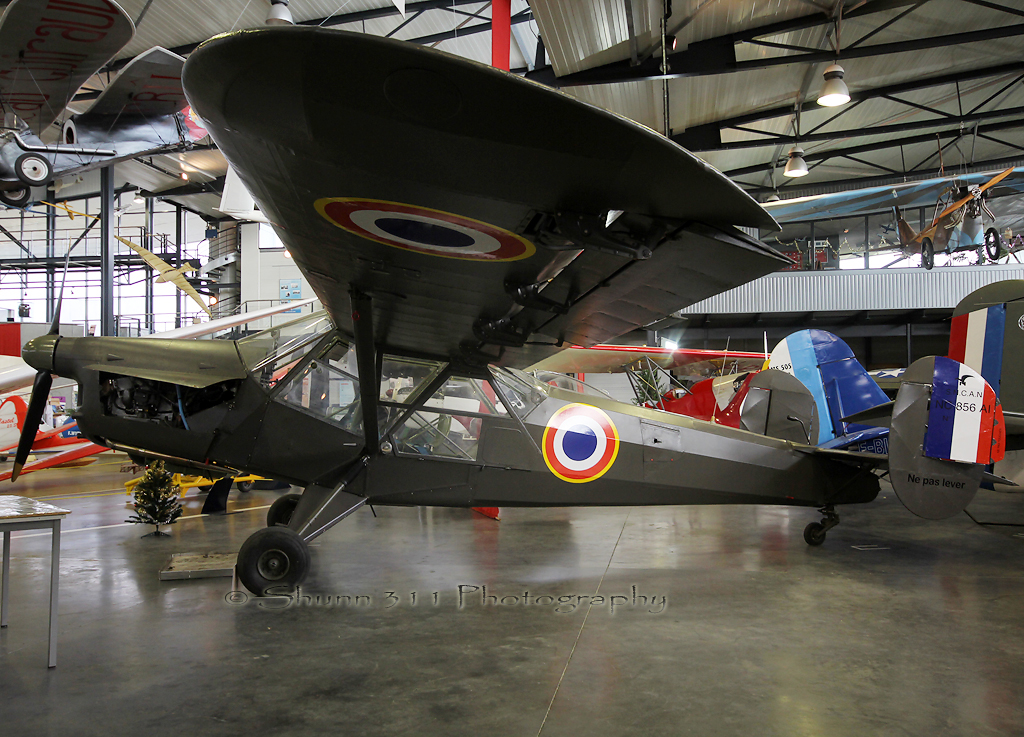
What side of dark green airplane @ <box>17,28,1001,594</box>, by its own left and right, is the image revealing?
left

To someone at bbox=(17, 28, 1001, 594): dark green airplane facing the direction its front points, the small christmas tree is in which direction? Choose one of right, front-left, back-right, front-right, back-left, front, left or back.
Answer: front-right

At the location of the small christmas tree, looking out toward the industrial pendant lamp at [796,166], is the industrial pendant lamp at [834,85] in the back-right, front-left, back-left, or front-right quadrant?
front-right

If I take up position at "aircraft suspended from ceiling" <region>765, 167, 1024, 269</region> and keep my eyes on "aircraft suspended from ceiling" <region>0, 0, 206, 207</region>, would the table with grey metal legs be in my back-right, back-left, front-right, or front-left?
front-left

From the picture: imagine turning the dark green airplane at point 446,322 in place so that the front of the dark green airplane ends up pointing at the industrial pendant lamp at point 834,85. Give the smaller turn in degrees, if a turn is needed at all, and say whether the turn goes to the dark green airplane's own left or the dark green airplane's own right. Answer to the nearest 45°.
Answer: approximately 135° to the dark green airplane's own right

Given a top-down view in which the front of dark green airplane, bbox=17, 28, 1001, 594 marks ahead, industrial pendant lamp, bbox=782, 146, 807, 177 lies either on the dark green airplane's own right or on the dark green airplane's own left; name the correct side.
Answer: on the dark green airplane's own right

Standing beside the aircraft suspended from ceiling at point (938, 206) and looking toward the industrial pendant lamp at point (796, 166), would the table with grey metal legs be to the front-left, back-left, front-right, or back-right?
front-left

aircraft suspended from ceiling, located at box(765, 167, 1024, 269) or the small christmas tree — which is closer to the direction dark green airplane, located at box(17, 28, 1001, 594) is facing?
the small christmas tree

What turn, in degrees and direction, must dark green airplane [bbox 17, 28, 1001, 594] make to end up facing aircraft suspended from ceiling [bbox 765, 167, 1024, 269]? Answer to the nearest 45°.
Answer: approximately 135° to its right

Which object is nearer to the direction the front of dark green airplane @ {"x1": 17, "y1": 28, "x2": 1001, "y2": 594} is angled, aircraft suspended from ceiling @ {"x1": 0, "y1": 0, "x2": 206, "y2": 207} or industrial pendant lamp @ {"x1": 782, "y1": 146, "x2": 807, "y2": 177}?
the aircraft suspended from ceiling

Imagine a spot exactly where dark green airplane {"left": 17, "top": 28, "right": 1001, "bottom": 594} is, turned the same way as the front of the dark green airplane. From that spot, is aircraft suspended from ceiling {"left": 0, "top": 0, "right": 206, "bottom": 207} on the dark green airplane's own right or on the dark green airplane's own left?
on the dark green airplane's own right
